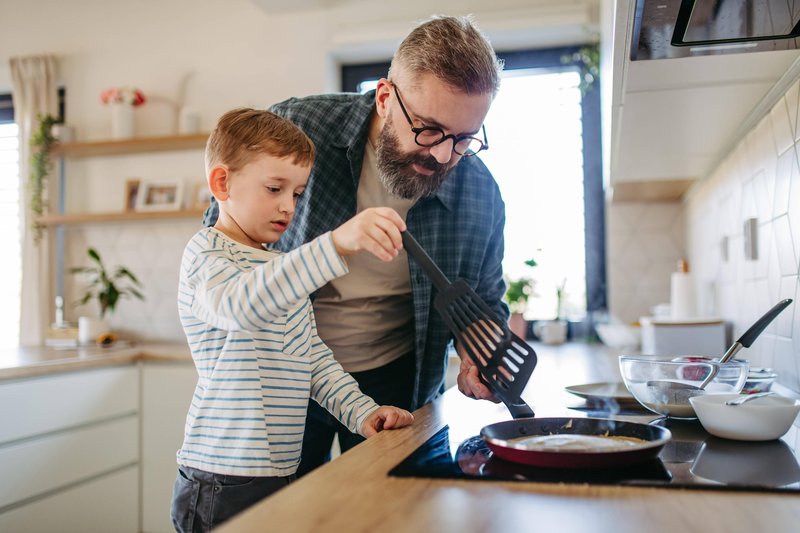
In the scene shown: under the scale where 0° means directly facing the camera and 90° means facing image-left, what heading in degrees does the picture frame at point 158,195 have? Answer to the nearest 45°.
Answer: approximately 0°

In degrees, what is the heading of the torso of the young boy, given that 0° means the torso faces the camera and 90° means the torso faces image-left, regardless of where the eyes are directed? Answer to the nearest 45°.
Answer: approximately 315°

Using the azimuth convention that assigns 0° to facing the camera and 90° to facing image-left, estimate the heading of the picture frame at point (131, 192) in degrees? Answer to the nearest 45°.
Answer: approximately 0°

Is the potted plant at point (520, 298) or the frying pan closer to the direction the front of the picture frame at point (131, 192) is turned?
the frying pan

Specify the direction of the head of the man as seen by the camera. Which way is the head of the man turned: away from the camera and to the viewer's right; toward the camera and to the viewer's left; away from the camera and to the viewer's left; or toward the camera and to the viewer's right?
toward the camera and to the viewer's right
